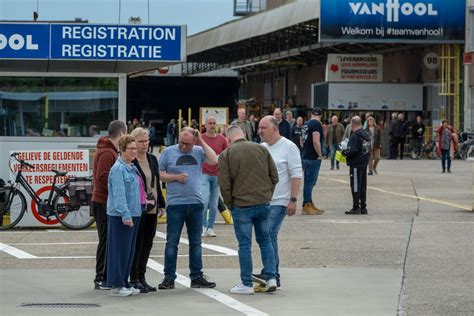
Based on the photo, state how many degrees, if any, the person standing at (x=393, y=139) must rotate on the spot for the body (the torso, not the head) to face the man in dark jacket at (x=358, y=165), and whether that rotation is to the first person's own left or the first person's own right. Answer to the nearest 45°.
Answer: approximately 90° to the first person's own right

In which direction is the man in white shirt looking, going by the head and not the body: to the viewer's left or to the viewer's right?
to the viewer's left

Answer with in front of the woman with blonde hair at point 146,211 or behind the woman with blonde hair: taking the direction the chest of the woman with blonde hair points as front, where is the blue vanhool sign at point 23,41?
behind

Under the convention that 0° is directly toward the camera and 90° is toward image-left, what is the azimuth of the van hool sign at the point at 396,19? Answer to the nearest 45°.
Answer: approximately 0°

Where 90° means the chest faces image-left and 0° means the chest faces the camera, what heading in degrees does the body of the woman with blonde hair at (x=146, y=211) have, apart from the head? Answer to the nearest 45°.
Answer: approximately 315°

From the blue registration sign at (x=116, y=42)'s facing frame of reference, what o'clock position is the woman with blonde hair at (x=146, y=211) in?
The woman with blonde hair is roughly at 12 o'clock from the blue registration sign.

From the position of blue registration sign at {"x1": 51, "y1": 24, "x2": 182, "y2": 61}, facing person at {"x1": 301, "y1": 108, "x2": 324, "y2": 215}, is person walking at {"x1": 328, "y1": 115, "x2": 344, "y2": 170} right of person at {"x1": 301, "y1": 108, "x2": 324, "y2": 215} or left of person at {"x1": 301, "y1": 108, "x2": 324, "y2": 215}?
left

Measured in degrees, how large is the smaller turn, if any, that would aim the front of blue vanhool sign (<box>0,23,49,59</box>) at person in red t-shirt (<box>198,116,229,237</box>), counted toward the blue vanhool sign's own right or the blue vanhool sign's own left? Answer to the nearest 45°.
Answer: approximately 45° to the blue vanhool sign's own left

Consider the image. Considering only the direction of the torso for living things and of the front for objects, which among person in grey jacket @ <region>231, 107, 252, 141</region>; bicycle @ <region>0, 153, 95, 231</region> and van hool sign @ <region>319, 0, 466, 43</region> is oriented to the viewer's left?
the bicycle

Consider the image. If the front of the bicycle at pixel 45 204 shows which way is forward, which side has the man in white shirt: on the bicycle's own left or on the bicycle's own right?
on the bicycle's own left

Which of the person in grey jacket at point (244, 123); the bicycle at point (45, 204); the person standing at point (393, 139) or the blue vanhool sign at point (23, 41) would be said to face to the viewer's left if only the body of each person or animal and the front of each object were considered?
the bicycle

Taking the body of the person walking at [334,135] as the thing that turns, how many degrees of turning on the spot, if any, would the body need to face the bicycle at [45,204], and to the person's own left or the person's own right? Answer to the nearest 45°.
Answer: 0° — they already face it

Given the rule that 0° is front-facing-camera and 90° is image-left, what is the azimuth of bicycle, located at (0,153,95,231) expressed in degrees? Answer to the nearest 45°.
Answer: approximately 90°
